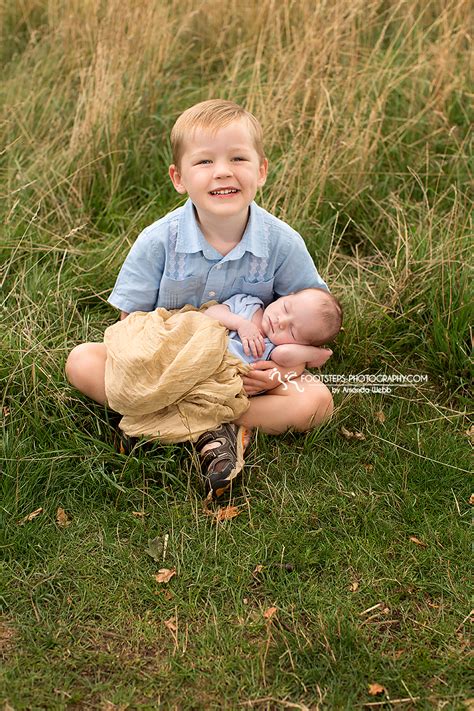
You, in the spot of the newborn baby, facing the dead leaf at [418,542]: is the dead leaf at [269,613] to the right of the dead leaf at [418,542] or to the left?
right

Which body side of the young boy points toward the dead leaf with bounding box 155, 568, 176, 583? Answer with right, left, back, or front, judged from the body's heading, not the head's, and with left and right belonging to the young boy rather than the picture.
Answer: front

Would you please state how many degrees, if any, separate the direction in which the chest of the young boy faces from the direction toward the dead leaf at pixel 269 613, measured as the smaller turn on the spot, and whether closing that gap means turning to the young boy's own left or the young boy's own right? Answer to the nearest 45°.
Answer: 0° — they already face it

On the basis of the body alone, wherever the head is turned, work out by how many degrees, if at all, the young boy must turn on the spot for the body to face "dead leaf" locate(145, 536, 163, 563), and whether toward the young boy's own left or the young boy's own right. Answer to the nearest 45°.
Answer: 0° — they already face it

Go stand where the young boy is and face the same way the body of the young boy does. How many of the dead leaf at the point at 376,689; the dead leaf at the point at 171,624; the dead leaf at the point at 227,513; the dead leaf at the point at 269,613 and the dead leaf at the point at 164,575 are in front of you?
5

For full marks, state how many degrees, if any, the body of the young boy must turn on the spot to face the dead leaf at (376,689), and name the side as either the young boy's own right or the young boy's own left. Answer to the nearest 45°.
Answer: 0° — they already face it

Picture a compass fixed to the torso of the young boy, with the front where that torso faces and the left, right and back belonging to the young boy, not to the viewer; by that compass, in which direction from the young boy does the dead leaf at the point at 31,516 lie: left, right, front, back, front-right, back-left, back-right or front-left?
front-right

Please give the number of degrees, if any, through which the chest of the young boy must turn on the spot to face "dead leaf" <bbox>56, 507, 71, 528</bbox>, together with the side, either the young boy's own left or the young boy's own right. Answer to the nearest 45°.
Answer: approximately 45° to the young boy's own right

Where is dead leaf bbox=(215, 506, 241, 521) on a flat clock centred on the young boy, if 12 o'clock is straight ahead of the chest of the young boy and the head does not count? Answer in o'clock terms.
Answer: The dead leaf is roughly at 12 o'clock from the young boy.

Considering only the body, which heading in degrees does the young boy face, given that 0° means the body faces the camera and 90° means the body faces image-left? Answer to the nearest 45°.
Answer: approximately 0°
